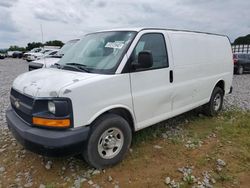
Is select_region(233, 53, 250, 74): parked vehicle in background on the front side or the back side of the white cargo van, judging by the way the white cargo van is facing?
on the back side

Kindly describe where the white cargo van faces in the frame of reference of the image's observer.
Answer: facing the viewer and to the left of the viewer
